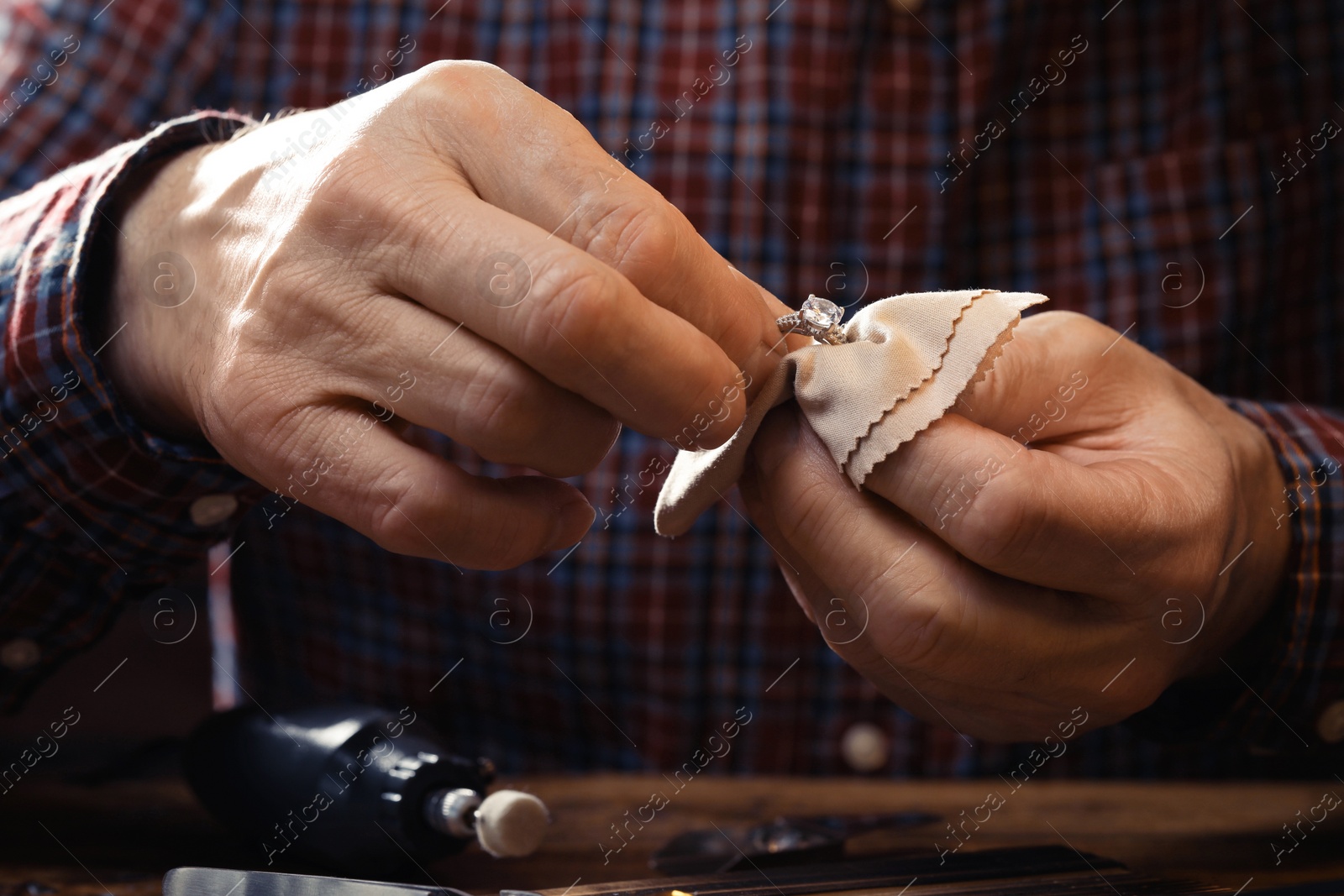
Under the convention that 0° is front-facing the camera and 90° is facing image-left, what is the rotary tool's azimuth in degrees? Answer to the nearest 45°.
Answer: approximately 315°
